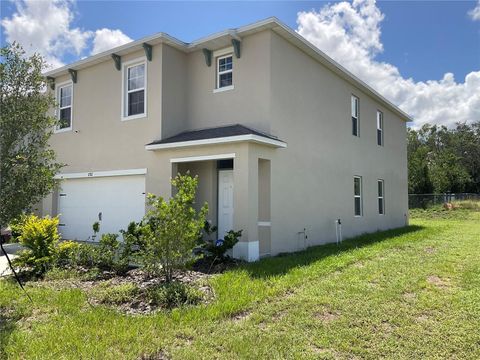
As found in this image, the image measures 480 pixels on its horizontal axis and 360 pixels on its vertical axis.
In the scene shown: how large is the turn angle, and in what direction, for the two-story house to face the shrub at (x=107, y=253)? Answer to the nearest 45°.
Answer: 0° — it already faces it

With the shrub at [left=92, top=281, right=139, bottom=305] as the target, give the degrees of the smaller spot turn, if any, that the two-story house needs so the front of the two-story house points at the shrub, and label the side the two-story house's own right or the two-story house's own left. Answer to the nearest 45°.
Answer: approximately 45° to the two-story house's own left

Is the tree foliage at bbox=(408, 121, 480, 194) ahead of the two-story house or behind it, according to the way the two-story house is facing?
behind

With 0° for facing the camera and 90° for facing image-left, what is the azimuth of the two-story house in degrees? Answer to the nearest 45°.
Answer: approximately 45°

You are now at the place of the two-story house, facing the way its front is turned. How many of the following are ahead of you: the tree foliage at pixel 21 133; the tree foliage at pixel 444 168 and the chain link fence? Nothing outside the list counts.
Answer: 1

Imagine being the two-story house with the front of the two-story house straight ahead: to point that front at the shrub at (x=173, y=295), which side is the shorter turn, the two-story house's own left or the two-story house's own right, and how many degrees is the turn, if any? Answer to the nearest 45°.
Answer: approximately 45° to the two-story house's own left

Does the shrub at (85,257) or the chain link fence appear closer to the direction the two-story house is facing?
the shrub

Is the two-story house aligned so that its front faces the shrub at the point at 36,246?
yes

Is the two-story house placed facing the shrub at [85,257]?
yes

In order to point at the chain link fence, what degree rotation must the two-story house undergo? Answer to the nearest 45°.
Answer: approximately 180°

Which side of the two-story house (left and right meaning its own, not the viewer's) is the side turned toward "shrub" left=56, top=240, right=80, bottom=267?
front
